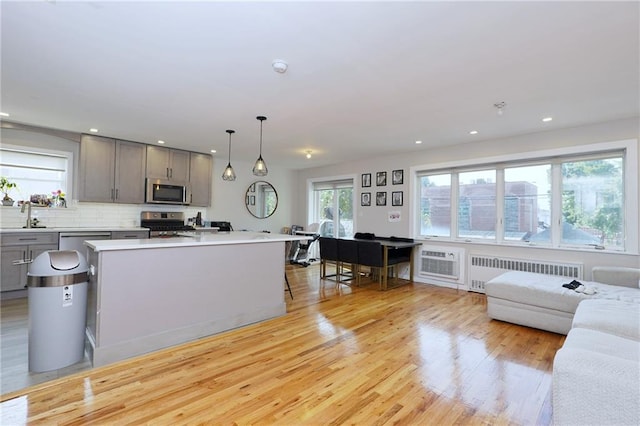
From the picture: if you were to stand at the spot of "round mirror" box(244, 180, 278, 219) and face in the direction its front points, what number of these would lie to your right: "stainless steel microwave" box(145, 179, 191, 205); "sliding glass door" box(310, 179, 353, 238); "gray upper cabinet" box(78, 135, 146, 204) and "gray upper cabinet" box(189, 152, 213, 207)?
3

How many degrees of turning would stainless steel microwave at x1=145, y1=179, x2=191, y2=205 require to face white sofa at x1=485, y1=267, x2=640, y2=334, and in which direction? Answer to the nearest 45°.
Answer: approximately 45° to its left

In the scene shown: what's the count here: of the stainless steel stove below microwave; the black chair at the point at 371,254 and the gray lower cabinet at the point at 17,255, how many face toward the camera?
2

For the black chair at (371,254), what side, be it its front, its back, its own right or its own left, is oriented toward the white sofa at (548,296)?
right

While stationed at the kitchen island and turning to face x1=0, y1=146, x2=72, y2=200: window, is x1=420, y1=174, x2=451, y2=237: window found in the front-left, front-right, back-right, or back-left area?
back-right

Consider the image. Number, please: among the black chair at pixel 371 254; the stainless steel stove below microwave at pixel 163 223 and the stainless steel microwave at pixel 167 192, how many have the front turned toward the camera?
2

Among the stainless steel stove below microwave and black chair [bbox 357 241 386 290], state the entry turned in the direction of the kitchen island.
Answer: the stainless steel stove below microwave

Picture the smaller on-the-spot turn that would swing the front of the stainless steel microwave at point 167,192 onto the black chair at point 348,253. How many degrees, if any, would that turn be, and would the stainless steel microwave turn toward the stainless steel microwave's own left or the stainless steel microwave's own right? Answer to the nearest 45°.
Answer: approximately 45° to the stainless steel microwave's own left

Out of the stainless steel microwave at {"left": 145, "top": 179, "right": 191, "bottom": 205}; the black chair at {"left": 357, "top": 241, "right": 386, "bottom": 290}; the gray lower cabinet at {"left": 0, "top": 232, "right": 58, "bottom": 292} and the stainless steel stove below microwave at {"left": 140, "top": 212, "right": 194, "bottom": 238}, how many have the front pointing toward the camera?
3
